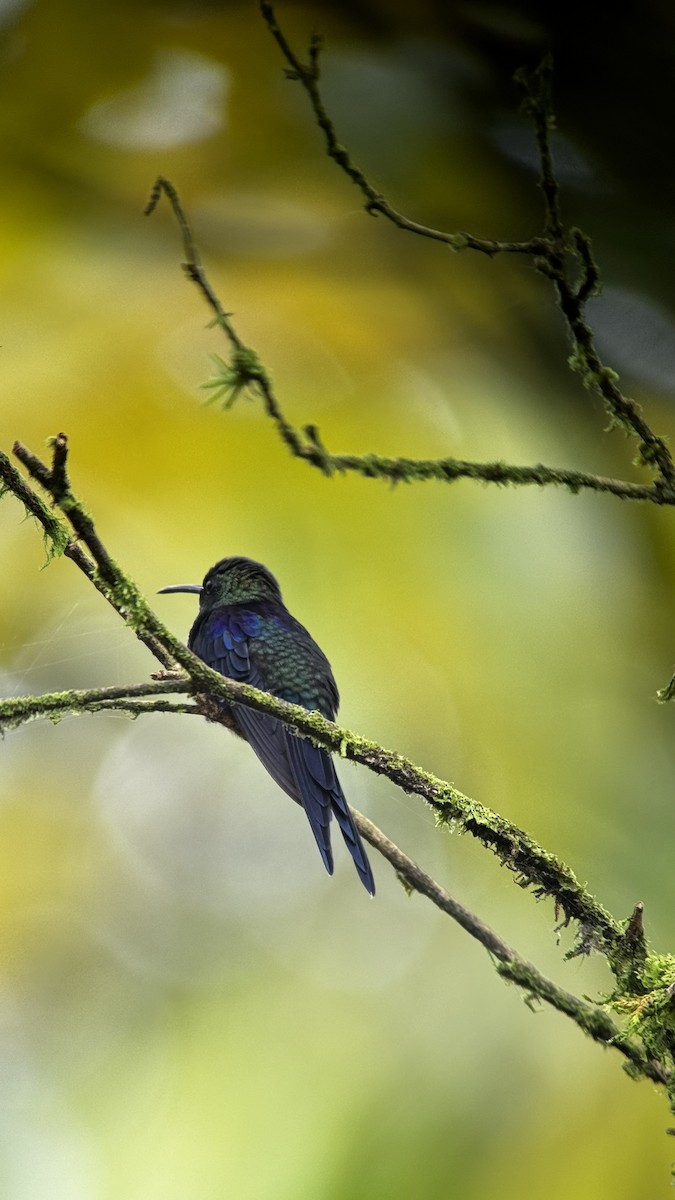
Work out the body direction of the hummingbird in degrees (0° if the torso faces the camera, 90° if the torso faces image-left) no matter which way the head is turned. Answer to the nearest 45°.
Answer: approximately 135°
